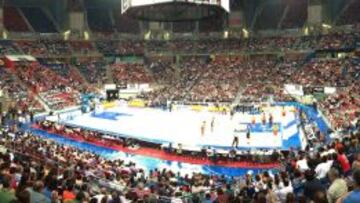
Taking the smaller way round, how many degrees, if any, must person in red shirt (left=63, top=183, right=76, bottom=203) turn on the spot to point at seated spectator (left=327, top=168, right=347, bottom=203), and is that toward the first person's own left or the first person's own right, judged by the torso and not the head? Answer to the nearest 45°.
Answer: approximately 135° to the first person's own right

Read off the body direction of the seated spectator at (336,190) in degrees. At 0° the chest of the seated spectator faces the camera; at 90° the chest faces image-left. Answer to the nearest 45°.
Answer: approximately 135°

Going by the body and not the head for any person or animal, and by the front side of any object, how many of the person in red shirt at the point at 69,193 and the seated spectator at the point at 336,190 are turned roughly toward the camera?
0

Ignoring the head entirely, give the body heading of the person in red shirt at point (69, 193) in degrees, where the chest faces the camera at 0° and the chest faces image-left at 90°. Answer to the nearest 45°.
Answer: approximately 180°

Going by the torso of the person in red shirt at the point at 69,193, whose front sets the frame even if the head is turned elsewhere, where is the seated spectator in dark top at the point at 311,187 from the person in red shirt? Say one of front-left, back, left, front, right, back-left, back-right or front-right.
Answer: back-right

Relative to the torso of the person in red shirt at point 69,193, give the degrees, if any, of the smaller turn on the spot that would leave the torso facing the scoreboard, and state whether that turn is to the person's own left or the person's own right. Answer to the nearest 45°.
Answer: approximately 45° to the person's own right

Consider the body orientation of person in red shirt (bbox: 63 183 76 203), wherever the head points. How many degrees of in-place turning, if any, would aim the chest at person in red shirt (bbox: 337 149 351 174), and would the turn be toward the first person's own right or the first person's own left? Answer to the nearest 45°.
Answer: approximately 90° to the first person's own right

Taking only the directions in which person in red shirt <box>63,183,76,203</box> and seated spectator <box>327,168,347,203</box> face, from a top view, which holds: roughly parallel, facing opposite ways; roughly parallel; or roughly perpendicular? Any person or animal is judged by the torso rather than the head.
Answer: roughly parallel

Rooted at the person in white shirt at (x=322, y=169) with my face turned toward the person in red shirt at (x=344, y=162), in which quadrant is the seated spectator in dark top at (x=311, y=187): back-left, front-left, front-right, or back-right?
back-right

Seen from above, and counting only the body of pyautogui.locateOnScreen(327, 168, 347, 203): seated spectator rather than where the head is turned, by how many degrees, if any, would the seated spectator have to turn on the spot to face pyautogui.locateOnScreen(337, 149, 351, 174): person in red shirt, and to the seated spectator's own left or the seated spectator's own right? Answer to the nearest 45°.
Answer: approximately 45° to the seated spectator's own right

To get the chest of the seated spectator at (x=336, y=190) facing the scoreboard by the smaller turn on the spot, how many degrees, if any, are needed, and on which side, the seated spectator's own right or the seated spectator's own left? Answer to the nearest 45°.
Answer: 0° — they already face it
